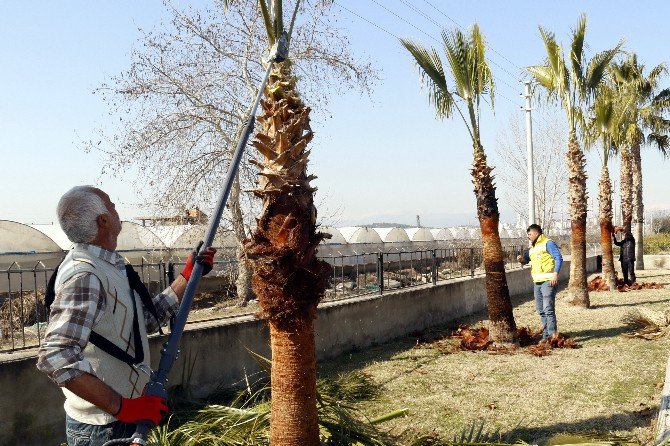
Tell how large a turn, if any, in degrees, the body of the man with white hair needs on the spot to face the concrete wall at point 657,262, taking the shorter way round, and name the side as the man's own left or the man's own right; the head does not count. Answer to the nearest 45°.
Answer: approximately 45° to the man's own left

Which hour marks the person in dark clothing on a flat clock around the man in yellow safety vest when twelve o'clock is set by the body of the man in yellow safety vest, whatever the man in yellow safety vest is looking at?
The person in dark clothing is roughly at 5 o'clock from the man in yellow safety vest.

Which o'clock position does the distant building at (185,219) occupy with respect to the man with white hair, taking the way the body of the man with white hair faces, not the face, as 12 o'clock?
The distant building is roughly at 9 o'clock from the man with white hair.

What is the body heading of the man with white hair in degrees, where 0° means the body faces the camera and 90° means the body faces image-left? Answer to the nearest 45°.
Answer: approximately 270°

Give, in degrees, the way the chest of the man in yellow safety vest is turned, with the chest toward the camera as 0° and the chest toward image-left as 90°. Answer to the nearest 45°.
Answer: approximately 45°

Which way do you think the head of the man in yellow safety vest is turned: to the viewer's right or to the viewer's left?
to the viewer's left

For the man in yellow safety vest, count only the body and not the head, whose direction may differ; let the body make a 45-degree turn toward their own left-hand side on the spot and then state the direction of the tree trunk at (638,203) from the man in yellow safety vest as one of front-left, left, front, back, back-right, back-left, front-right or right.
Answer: back

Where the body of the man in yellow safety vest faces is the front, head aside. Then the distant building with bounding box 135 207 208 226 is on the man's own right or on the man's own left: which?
on the man's own right

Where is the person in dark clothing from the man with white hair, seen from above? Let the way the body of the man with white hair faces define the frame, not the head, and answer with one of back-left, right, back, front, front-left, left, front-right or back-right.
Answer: front-left

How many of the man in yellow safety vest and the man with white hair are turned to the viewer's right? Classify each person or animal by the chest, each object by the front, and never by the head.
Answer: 1

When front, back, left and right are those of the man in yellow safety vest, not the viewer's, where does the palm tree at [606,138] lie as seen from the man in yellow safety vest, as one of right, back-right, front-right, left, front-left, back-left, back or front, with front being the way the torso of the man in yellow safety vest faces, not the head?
back-right

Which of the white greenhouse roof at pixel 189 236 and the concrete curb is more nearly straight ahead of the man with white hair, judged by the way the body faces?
the concrete curb
